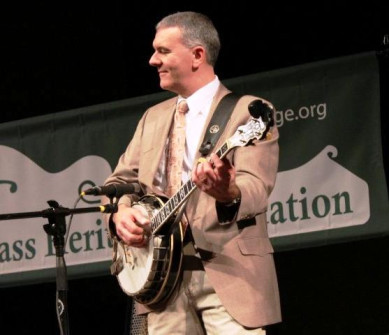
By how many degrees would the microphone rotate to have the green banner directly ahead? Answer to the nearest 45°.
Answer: approximately 45° to its left

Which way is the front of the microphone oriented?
to the viewer's right
